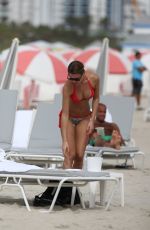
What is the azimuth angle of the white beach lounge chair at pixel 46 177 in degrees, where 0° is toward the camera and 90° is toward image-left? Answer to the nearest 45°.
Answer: approximately 270°

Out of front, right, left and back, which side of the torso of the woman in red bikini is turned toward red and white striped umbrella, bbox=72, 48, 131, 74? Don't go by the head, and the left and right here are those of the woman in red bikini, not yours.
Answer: back

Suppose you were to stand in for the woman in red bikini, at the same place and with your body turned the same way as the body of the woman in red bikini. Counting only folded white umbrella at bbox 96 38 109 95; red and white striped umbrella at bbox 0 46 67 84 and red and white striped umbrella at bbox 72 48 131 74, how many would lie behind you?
3

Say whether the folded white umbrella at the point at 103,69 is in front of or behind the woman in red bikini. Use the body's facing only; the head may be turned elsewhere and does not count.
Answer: behind

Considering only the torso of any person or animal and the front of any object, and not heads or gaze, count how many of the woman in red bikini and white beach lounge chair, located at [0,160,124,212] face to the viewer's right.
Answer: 1

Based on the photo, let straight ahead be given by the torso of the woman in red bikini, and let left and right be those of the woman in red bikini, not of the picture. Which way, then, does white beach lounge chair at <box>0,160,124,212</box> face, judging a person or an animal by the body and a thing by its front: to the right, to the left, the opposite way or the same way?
to the left

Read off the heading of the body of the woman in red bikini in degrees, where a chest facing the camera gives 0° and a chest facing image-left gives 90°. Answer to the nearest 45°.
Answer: approximately 0°
